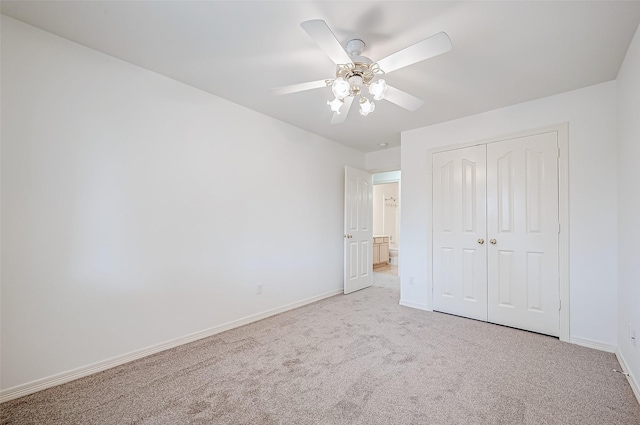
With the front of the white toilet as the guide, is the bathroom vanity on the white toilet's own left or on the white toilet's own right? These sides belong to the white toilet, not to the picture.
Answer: on the white toilet's own right

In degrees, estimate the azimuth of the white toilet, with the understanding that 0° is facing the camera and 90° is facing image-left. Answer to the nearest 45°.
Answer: approximately 315°
